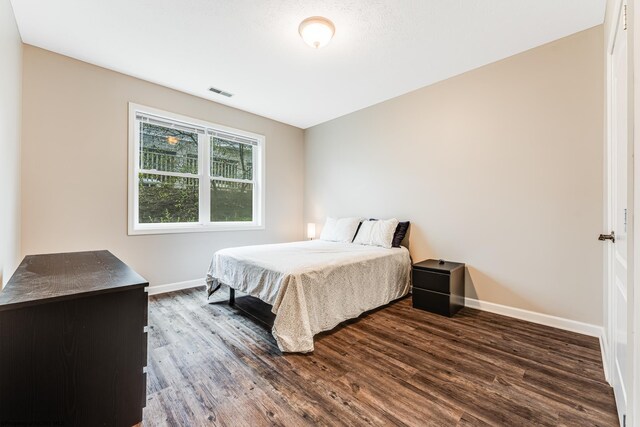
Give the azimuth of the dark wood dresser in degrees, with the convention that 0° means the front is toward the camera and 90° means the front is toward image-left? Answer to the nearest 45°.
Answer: approximately 270°

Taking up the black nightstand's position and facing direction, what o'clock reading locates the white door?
The white door is roughly at 9 o'clock from the black nightstand.

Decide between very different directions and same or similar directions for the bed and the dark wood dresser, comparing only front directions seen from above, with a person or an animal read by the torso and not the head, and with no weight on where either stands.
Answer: very different directions

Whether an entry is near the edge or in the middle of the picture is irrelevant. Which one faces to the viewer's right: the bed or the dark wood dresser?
the dark wood dresser

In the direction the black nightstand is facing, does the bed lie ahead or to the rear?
ahead

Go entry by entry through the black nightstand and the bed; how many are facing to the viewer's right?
0

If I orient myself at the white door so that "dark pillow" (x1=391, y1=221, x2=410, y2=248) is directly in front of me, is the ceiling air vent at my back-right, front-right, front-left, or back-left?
front-left

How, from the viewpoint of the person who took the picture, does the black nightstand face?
facing the viewer and to the left of the viewer

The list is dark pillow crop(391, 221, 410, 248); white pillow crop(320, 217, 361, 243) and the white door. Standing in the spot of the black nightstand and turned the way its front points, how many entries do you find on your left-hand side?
1

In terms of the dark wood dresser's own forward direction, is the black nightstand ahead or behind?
ahead

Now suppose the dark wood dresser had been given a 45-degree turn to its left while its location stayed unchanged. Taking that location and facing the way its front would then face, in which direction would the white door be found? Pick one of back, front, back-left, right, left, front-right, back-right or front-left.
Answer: right
